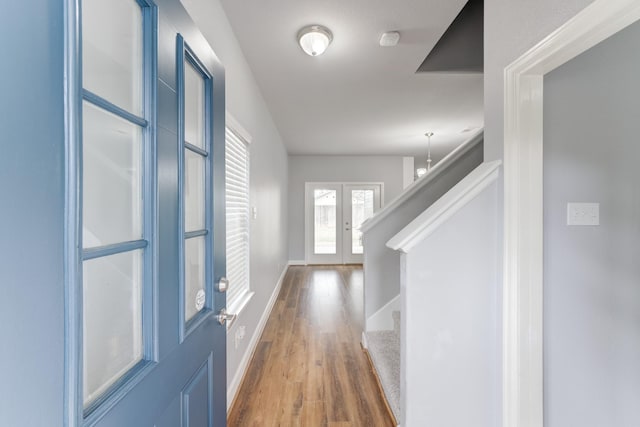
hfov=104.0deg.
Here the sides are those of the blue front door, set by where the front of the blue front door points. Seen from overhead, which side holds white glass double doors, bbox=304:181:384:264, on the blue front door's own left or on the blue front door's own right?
on the blue front door's own left

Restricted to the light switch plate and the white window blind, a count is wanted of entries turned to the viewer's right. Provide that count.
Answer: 1

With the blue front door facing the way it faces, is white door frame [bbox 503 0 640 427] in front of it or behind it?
in front

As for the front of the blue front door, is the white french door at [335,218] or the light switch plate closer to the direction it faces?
the light switch plate

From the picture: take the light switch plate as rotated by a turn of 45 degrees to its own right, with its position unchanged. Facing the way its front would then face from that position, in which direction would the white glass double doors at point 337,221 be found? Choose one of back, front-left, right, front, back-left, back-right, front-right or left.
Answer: right

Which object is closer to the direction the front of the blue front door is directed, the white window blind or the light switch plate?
the light switch plate

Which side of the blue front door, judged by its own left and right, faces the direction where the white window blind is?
left

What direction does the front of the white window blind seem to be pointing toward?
to the viewer's right

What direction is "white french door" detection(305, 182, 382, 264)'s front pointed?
toward the camera

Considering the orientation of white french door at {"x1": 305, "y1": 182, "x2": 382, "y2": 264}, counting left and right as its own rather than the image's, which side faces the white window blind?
front

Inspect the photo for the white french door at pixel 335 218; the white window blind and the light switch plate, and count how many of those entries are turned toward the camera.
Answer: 2

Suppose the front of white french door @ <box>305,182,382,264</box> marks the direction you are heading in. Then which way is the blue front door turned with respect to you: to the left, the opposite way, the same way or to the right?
to the left
